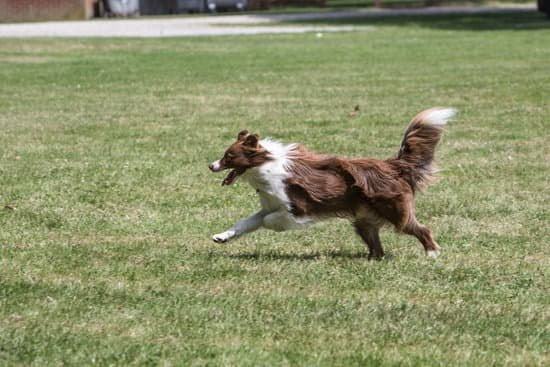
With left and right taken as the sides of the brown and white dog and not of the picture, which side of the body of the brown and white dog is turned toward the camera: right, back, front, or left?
left
